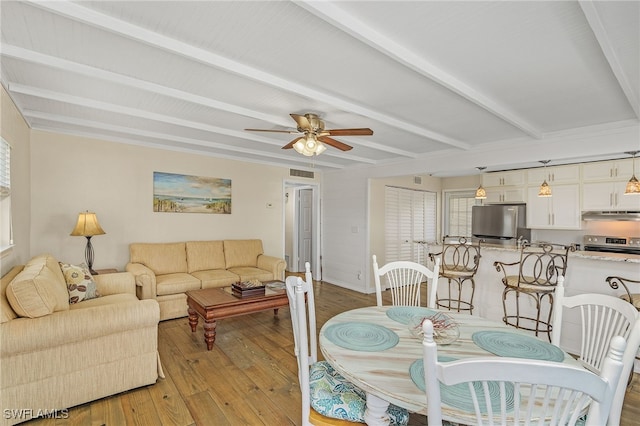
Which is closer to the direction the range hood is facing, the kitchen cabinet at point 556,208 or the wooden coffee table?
the wooden coffee table

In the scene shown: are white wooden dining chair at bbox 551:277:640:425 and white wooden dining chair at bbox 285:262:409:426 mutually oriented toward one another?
yes

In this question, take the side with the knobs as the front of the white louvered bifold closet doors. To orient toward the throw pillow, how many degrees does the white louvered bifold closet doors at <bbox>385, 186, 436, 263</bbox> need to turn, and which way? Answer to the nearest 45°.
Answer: approximately 90° to its right

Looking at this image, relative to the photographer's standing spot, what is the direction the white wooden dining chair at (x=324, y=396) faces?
facing to the right of the viewer

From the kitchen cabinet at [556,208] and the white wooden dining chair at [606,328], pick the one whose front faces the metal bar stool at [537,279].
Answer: the kitchen cabinet

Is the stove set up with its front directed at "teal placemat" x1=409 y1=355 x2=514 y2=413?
yes

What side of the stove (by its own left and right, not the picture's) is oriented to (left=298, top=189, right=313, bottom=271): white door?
right

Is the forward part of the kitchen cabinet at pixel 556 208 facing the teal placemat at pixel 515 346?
yes

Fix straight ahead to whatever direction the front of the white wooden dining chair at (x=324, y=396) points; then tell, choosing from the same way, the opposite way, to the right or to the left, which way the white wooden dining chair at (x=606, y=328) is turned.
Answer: the opposite way
